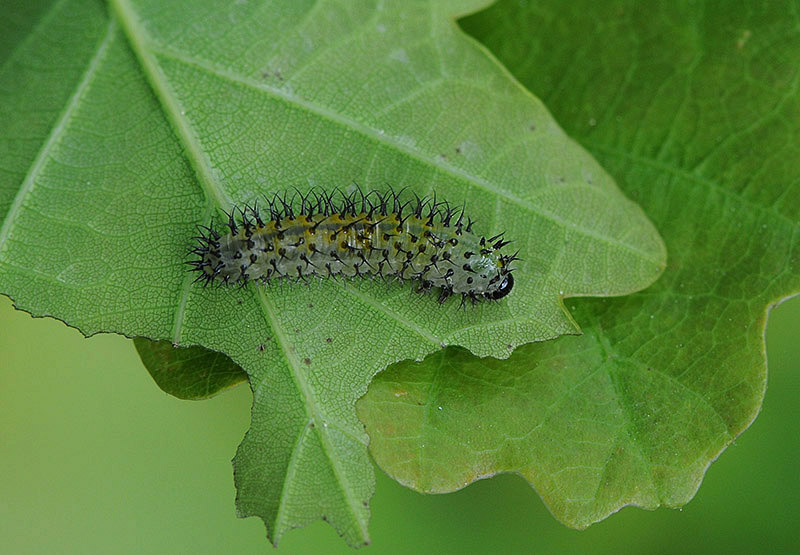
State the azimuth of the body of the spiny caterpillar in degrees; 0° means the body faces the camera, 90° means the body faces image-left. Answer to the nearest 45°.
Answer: approximately 270°

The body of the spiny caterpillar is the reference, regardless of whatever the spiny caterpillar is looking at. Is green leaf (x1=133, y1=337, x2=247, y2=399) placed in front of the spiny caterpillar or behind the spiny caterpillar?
behind

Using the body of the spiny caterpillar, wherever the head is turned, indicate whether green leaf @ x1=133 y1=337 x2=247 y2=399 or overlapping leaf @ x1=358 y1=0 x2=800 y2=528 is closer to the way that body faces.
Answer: the overlapping leaf

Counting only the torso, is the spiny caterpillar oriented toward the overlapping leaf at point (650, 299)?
yes
